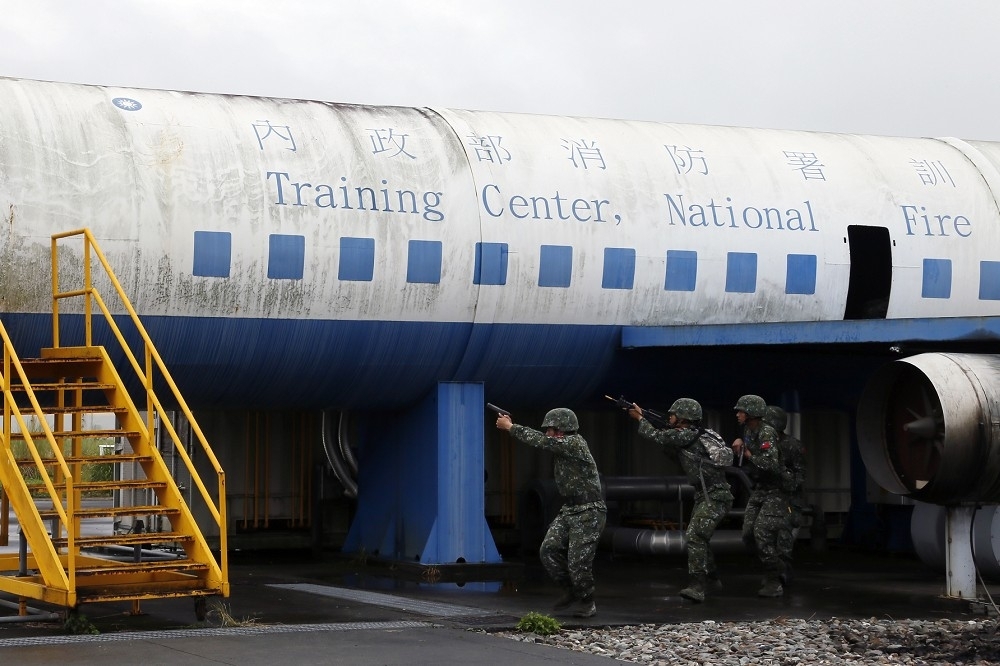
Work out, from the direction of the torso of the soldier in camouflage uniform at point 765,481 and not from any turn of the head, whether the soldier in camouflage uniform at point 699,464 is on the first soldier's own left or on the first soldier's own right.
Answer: on the first soldier's own left

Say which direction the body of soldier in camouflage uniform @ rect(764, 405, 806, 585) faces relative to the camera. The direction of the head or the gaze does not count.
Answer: to the viewer's left

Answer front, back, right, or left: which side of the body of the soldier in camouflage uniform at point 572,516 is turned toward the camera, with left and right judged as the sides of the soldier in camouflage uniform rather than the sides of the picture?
left

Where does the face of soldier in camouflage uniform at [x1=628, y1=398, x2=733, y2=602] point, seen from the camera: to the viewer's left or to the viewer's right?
to the viewer's left

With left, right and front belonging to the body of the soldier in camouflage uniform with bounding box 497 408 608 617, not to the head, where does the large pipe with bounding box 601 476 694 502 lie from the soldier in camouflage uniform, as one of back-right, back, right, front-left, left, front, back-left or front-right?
right

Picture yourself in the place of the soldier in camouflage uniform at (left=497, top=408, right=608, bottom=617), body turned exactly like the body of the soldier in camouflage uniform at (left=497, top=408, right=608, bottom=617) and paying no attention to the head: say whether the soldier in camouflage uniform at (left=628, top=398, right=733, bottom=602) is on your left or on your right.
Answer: on your right

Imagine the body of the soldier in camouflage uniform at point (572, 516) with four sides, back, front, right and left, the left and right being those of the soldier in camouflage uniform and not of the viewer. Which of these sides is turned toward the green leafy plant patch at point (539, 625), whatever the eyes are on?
left

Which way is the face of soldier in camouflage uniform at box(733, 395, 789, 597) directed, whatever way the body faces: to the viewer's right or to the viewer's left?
to the viewer's left

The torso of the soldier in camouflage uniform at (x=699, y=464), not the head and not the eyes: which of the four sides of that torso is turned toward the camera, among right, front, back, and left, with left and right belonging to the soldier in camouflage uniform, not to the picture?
left

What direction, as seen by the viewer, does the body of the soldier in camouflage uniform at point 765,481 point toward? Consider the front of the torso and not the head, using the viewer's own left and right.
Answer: facing to the left of the viewer

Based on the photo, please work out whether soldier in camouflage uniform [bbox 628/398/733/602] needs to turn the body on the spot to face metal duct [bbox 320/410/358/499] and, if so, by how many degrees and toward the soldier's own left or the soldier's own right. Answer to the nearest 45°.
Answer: approximately 45° to the soldier's own right
